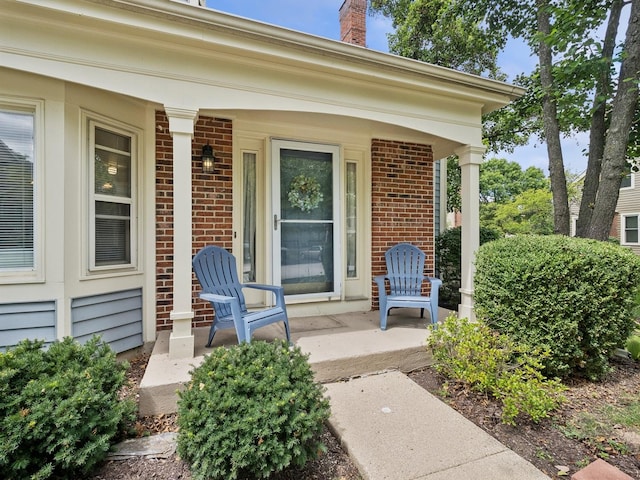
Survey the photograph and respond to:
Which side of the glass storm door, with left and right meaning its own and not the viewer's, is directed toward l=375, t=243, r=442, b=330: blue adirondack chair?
left

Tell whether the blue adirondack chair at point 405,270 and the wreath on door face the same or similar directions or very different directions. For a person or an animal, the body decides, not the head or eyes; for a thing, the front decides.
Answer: same or similar directions

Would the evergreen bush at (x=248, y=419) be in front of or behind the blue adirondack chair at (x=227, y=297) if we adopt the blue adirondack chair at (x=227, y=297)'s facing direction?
in front

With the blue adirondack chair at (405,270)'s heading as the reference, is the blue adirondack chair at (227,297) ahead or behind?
ahead

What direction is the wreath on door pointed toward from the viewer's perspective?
toward the camera

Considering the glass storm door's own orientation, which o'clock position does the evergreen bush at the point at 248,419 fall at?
The evergreen bush is roughly at 12 o'clock from the glass storm door.

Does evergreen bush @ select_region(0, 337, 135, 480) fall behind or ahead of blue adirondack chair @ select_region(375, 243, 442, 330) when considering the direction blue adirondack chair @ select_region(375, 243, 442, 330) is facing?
ahead

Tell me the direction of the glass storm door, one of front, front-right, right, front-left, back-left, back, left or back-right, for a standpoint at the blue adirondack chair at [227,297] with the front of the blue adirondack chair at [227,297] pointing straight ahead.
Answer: left

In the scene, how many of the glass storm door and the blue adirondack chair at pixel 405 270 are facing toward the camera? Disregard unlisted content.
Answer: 2

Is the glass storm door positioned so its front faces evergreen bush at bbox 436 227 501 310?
no

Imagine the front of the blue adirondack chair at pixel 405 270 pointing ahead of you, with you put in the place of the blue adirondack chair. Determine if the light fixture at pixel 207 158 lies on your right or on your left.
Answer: on your right

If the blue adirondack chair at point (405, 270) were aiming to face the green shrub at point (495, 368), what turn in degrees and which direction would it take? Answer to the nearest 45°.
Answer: approximately 45° to its left

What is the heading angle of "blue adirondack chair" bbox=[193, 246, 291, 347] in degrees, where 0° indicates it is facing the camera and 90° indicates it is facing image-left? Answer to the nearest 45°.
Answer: approximately 315°

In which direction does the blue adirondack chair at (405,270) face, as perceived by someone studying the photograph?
facing the viewer

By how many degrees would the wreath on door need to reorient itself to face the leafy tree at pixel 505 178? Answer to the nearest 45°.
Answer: approximately 135° to its left

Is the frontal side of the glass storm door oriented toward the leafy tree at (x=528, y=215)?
no
